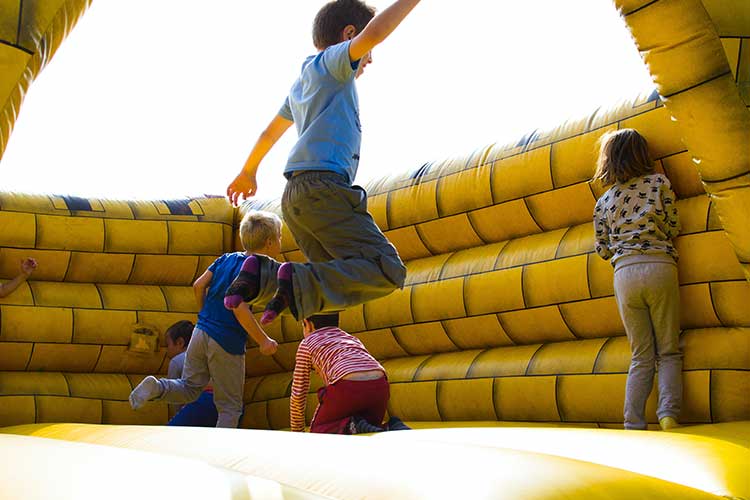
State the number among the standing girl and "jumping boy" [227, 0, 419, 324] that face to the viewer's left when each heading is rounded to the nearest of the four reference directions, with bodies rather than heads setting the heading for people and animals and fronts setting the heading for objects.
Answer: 0

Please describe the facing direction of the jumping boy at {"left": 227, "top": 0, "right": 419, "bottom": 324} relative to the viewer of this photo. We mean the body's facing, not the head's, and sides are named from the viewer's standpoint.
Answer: facing away from the viewer and to the right of the viewer

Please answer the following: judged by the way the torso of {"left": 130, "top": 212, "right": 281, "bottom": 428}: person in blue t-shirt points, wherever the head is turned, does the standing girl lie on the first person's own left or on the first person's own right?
on the first person's own right

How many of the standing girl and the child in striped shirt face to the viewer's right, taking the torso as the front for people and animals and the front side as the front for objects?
0

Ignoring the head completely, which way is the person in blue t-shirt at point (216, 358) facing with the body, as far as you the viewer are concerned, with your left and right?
facing away from the viewer and to the right of the viewer

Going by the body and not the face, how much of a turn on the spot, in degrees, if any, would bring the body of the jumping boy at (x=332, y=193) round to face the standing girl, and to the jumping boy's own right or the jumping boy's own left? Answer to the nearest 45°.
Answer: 0° — they already face them

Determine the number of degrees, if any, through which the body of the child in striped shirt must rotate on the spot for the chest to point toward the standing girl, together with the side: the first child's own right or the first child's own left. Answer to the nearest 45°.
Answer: approximately 135° to the first child's own right

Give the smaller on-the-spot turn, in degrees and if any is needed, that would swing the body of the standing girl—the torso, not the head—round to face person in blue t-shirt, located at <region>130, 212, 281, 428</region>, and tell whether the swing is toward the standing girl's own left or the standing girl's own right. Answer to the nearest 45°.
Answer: approximately 90° to the standing girl's own left

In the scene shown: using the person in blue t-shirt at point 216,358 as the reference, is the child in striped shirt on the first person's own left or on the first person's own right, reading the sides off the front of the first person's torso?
on the first person's own right

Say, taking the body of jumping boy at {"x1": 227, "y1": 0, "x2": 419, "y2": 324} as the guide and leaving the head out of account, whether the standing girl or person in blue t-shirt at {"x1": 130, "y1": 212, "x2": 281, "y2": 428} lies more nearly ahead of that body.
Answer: the standing girl

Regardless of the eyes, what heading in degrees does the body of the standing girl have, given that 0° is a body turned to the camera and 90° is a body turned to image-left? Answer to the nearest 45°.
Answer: approximately 180°
